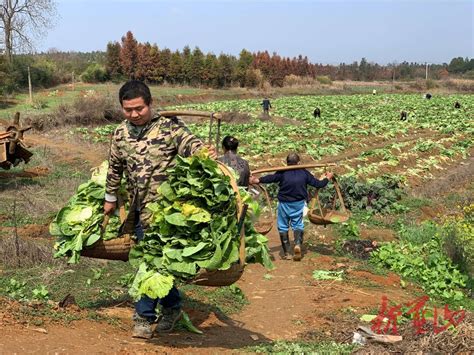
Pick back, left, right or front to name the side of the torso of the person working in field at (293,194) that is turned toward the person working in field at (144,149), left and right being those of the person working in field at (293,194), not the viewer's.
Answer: back

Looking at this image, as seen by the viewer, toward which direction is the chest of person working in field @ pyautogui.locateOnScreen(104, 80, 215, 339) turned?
toward the camera

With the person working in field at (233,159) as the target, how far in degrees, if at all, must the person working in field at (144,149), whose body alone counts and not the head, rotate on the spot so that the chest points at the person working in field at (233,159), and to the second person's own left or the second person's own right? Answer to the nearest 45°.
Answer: approximately 180°

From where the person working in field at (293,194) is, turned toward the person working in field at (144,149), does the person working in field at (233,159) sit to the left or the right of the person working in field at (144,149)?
right

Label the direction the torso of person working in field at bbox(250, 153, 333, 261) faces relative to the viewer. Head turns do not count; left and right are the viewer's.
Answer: facing away from the viewer

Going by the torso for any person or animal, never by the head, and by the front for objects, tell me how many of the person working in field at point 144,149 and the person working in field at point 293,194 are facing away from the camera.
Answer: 1

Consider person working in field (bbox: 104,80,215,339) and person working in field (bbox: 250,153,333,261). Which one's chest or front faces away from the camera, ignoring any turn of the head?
person working in field (bbox: 250,153,333,261)

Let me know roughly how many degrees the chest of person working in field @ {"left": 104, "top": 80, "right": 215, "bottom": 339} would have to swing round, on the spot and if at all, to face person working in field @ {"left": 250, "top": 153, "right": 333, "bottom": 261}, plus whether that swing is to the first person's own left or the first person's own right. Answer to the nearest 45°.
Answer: approximately 135° to the first person's own left

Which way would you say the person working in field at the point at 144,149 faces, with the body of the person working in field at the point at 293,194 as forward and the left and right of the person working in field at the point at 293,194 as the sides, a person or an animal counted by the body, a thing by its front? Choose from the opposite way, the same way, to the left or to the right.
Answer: the opposite way
